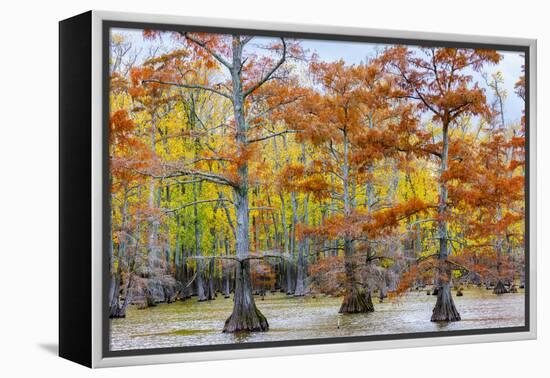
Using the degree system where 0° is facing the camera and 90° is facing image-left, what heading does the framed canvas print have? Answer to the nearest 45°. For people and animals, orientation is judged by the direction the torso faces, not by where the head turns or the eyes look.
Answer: approximately 315°
